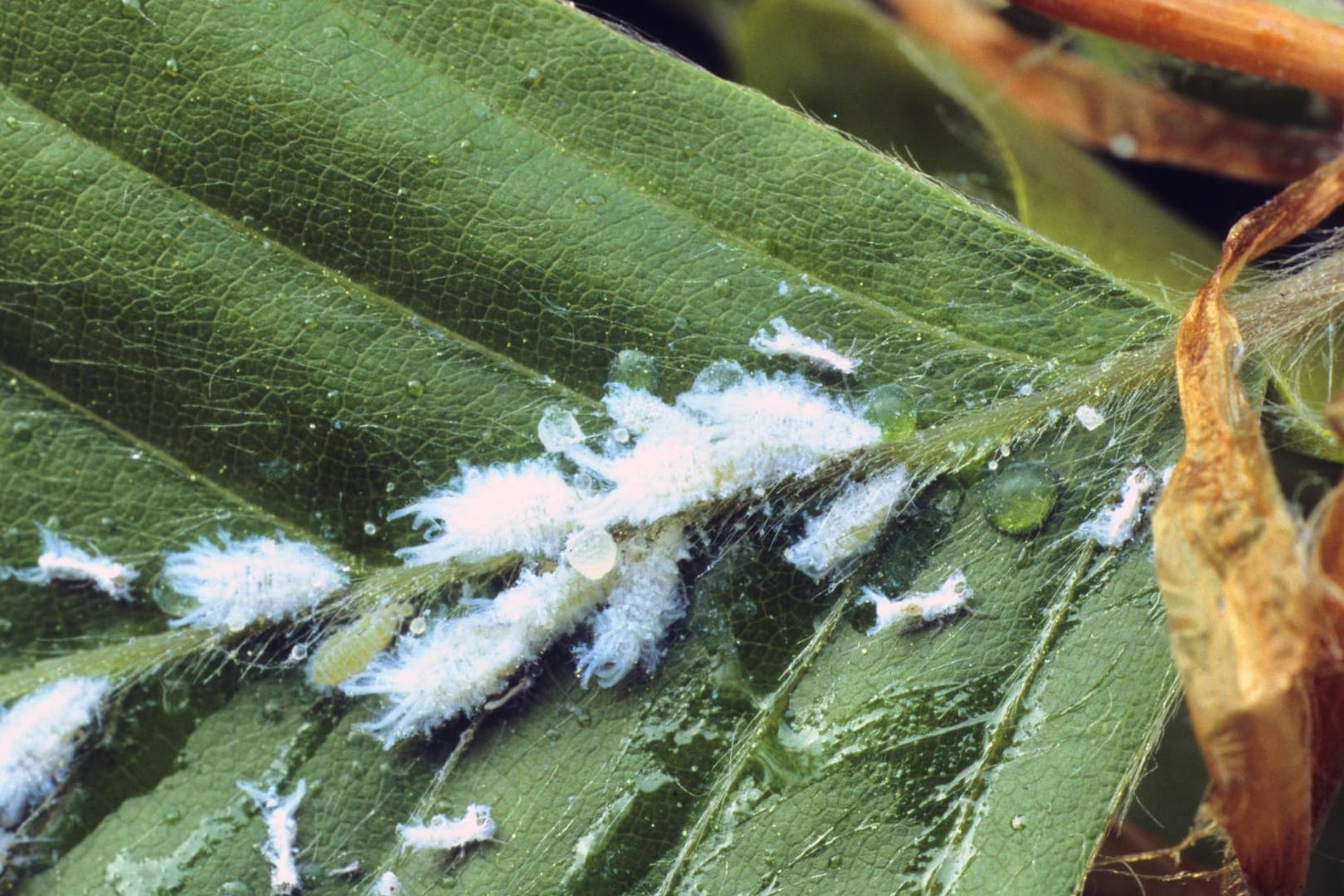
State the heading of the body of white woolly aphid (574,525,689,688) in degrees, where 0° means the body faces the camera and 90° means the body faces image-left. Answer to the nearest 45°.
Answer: approximately 225°

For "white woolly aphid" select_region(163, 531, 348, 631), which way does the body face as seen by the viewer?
to the viewer's right

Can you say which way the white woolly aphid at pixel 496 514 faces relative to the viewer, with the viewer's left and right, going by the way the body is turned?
facing to the right of the viewer

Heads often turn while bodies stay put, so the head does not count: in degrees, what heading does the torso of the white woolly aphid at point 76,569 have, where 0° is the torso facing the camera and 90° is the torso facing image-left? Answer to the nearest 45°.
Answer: approximately 270°

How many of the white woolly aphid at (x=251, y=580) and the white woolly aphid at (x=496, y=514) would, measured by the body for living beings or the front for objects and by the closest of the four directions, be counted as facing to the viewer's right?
2

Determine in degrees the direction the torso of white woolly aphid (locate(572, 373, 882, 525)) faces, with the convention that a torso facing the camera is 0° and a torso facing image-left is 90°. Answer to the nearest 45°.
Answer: approximately 270°
